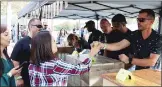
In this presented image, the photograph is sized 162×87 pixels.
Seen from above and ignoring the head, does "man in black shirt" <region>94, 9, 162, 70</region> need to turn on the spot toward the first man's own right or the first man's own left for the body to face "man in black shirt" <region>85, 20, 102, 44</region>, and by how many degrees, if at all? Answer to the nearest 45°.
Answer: approximately 90° to the first man's own right

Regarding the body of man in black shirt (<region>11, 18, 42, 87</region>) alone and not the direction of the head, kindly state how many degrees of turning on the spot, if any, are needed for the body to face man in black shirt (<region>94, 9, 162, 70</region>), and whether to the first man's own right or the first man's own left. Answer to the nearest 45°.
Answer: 0° — they already face them

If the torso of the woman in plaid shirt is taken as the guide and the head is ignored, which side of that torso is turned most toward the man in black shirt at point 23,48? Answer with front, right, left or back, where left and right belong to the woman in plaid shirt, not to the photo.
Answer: left

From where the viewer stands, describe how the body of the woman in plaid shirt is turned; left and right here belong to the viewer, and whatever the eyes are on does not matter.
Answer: facing away from the viewer and to the right of the viewer

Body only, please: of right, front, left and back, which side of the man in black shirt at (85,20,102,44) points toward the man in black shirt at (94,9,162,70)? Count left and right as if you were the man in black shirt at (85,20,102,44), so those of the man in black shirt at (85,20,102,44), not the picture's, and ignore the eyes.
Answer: left

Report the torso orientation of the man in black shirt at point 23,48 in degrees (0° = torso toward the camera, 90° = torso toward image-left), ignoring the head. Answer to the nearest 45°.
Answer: approximately 270°

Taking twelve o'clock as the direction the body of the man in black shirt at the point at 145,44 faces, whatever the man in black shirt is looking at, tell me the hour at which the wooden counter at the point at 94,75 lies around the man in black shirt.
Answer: The wooden counter is roughly at 12 o'clock from the man in black shirt.

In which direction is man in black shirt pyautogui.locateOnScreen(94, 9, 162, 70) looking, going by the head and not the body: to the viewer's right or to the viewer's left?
to the viewer's left
